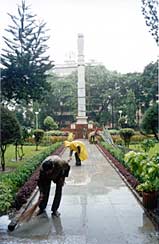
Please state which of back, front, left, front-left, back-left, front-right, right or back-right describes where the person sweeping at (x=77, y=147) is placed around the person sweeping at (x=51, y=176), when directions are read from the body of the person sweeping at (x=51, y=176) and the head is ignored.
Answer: back-right

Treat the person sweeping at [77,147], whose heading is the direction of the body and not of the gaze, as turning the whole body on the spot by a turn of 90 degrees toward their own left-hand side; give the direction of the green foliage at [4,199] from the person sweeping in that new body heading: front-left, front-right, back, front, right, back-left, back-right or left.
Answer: front

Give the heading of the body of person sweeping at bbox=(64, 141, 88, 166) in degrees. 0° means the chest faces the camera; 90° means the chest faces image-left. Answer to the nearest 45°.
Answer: approximately 90°

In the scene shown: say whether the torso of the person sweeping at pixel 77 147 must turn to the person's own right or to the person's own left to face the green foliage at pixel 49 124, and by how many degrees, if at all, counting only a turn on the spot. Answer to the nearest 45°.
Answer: approximately 90° to the person's own right

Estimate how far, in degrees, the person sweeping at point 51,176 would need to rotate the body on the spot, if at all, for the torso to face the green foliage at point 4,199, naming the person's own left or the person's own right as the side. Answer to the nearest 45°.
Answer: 0° — they already face it

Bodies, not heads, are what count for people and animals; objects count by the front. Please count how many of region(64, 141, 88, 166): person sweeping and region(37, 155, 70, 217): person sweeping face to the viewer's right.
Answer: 0

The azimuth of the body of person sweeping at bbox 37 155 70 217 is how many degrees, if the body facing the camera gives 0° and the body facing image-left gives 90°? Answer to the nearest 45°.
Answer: approximately 45°

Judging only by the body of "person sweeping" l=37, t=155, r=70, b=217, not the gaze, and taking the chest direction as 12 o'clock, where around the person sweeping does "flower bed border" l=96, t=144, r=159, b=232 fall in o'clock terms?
The flower bed border is roughly at 6 o'clock from the person sweeping.

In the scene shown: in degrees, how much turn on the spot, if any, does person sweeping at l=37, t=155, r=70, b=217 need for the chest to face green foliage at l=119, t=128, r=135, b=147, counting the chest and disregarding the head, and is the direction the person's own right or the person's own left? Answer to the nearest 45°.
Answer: approximately 135° to the person's own right

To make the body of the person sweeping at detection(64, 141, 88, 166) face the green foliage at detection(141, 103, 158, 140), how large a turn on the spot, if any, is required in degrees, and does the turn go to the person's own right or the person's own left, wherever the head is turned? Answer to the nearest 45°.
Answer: approximately 180°

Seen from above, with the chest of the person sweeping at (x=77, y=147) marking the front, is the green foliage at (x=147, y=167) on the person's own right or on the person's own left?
on the person's own left

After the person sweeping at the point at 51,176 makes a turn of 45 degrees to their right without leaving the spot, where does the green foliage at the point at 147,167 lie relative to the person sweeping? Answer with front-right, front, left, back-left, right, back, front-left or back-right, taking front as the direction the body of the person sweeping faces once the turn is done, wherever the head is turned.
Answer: back

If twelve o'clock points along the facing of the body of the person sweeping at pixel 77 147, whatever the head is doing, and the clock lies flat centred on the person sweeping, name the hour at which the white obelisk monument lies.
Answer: The white obelisk monument is roughly at 3 o'clock from the person sweeping.
